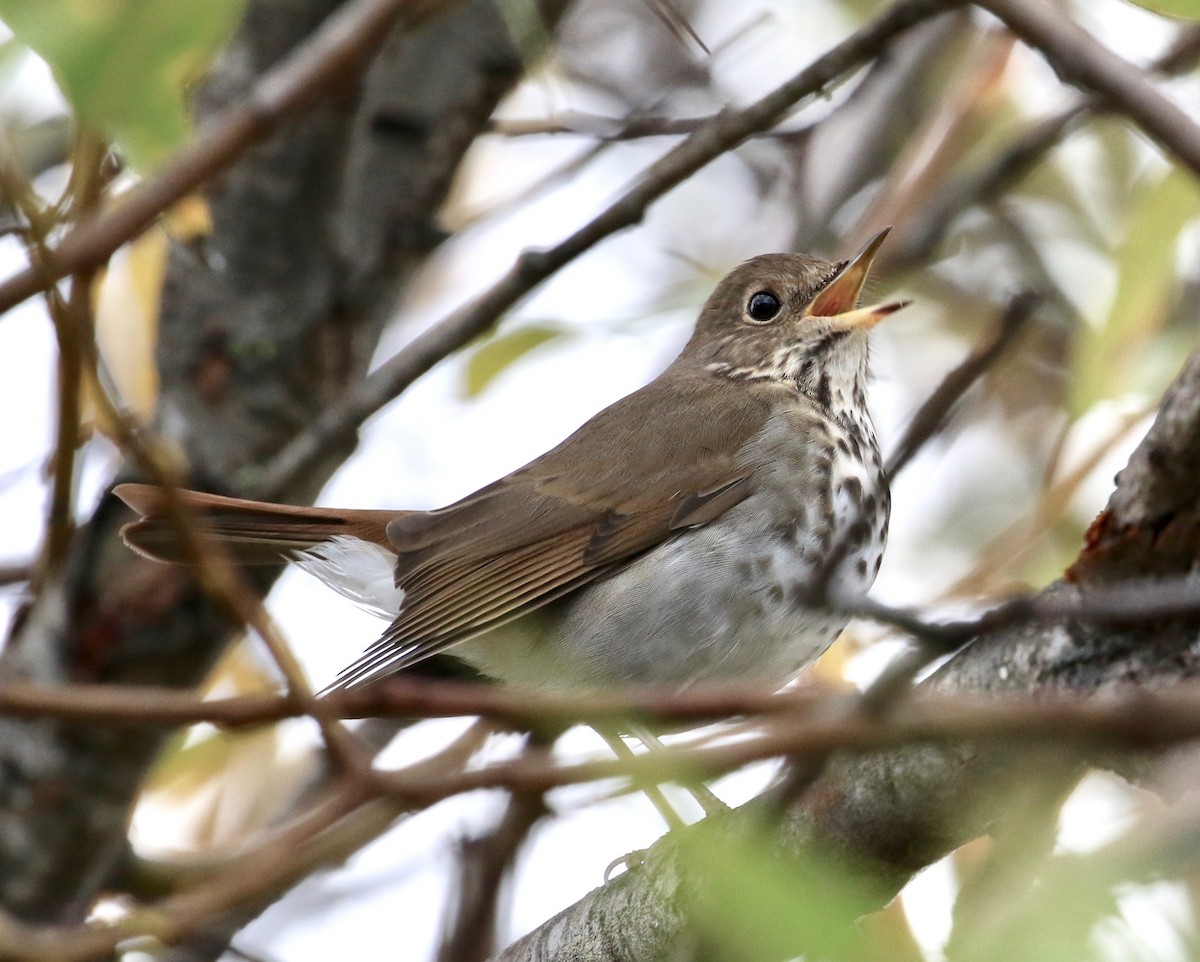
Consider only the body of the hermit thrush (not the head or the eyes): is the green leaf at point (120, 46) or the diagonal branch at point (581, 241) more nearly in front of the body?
the diagonal branch

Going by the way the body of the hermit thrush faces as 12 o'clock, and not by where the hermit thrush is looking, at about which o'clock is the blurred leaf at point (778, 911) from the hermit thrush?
The blurred leaf is roughly at 3 o'clock from the hermit thrush.

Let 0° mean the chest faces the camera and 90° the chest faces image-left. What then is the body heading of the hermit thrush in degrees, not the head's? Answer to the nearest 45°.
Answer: approximately 270°
